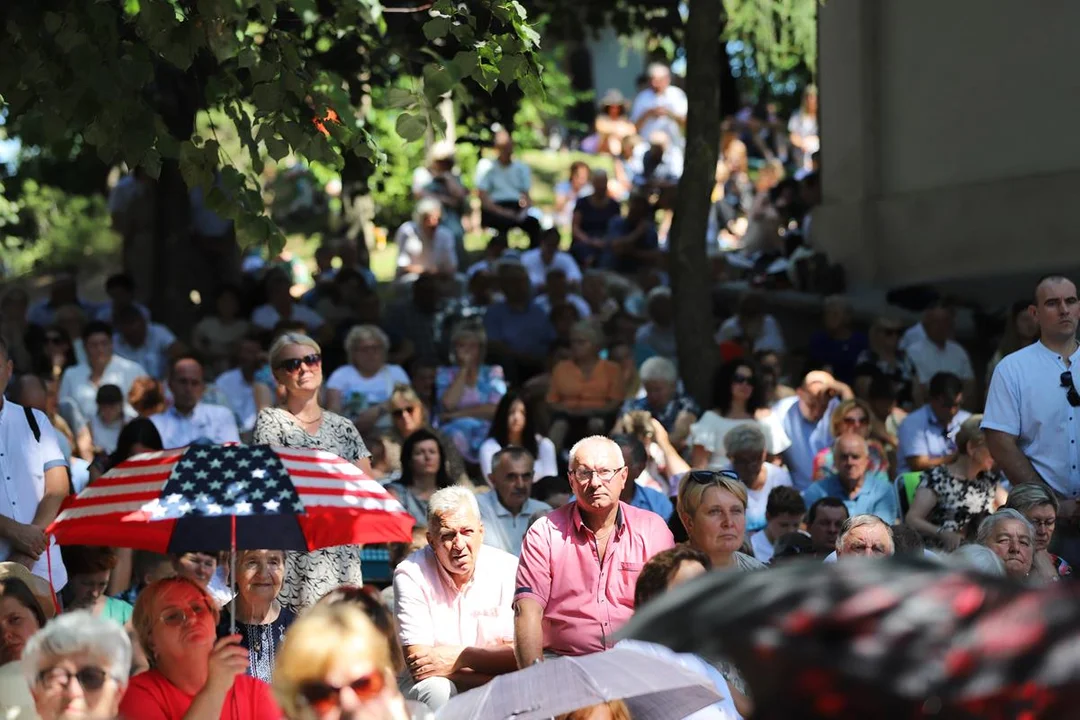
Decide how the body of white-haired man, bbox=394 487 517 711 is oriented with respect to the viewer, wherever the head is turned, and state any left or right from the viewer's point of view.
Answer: facing the viewer

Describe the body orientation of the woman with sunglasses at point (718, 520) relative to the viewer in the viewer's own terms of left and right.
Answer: facing the viewer and to the right of the viewer

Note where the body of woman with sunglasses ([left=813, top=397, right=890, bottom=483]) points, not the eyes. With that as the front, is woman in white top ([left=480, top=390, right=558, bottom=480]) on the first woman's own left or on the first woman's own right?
on the first woman's own right

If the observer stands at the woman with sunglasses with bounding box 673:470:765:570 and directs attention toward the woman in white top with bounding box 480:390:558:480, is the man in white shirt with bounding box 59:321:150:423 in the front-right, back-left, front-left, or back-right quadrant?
front-left

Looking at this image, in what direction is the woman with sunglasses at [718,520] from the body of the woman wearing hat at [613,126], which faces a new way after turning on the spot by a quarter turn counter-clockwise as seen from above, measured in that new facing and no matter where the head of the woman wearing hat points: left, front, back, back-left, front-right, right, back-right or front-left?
right

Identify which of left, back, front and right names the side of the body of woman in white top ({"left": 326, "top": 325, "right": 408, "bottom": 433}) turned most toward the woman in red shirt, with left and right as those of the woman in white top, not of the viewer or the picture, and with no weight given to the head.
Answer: front

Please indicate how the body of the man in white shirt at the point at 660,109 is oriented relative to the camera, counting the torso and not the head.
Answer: toward the camera

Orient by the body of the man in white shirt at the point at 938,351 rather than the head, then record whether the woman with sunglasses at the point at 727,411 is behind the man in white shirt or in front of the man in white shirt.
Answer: in front

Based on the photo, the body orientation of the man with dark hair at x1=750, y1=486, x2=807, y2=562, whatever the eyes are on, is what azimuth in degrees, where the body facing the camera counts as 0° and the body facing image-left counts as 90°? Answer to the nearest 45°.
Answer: approximately 315°

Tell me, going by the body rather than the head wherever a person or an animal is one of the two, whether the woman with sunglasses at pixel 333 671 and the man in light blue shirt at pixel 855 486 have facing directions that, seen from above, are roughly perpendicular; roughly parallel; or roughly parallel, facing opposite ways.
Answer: roughly parallel

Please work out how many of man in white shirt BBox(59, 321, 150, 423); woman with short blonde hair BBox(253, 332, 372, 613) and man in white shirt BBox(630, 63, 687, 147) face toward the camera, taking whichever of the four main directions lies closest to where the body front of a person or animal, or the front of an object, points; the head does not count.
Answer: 3

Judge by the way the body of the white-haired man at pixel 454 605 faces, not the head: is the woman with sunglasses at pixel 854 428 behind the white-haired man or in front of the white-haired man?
behind

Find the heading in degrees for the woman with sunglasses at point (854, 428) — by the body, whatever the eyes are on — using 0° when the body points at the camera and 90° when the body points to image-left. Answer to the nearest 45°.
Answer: approximately 0°

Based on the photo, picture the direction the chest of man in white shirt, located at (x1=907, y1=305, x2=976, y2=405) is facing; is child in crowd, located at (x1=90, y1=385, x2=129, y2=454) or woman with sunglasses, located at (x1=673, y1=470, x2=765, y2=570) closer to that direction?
the woman with sunglasses

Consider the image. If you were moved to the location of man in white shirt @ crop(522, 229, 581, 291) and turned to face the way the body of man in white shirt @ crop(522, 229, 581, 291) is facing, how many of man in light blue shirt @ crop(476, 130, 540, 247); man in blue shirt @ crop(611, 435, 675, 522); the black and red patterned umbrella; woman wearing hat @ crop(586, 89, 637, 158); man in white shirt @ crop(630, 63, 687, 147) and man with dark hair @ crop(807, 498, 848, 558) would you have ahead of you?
3

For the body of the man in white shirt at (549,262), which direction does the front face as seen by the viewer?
toward the camera
